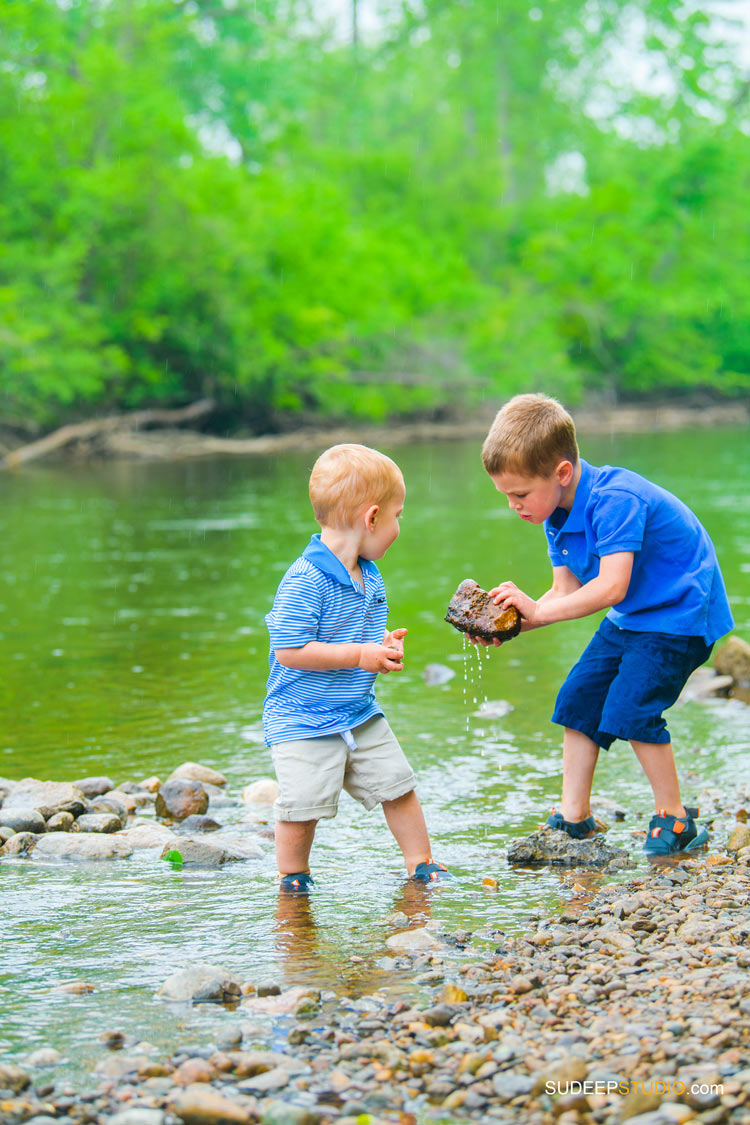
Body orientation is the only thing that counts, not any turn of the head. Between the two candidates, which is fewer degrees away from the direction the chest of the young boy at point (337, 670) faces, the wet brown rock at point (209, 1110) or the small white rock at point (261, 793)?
the wet brown rock

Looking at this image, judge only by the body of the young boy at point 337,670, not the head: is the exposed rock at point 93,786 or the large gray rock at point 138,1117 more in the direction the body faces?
the large gray rock

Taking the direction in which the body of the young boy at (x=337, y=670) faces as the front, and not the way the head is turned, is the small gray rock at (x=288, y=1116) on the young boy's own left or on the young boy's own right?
on the young boy's own right

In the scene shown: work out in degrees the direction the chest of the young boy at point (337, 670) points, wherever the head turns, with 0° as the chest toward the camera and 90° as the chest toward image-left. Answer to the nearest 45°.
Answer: approximately 315°

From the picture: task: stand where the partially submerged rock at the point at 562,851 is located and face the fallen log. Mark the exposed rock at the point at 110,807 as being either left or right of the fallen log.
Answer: left

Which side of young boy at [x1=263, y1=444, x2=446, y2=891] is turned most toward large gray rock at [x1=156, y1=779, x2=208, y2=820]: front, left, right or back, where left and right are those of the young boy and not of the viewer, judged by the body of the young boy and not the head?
back

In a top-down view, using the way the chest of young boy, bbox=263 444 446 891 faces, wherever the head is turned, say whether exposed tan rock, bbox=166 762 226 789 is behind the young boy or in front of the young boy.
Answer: behind

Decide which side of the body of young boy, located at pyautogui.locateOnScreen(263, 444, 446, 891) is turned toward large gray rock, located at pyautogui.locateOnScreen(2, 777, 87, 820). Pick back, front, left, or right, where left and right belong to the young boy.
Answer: back

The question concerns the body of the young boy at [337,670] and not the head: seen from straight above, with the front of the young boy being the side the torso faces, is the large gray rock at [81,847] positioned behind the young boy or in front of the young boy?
behind

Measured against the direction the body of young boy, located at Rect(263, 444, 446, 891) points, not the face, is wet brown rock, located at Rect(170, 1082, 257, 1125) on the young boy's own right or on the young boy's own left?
on the young boy's own right

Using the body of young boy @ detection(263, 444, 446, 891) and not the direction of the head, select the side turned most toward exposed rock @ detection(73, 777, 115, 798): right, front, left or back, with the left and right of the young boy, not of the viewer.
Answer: back
